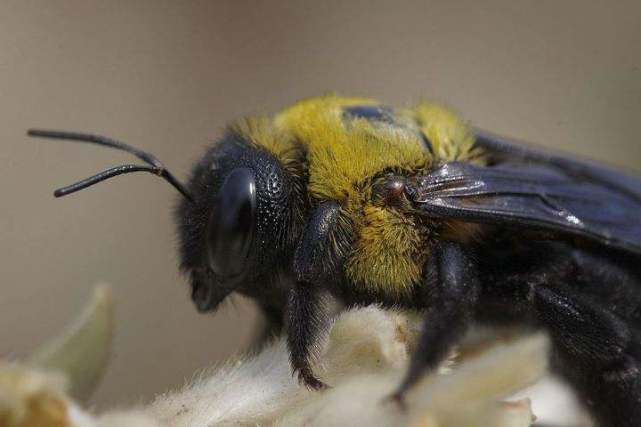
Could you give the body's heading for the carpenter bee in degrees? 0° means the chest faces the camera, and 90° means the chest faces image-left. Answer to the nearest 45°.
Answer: approximately 90°
